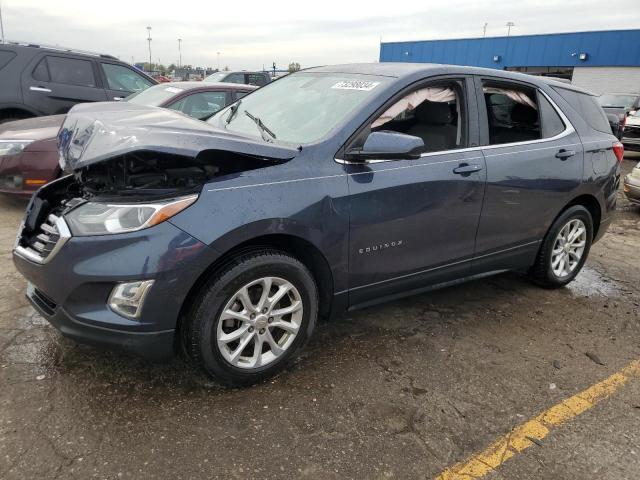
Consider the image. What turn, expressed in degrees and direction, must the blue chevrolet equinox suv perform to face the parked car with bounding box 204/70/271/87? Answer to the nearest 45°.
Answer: approximately 135° to its right

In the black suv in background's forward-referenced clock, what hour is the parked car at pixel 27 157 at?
The parked car is roughly at 3 o'clock from the black suv in background.

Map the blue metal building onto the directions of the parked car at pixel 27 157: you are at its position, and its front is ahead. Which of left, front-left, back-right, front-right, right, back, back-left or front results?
back

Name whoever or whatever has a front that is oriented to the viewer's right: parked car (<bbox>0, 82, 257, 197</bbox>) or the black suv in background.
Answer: the black suv in background

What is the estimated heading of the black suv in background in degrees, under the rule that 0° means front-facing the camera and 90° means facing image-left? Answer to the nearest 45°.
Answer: approximately 270°

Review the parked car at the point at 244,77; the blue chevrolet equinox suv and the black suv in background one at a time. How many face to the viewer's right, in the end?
1

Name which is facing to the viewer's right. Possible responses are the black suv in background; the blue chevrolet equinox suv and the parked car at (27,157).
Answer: the black suv in background

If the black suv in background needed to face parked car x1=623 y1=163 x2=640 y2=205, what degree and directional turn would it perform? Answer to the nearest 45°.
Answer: approximately 45° to its right
